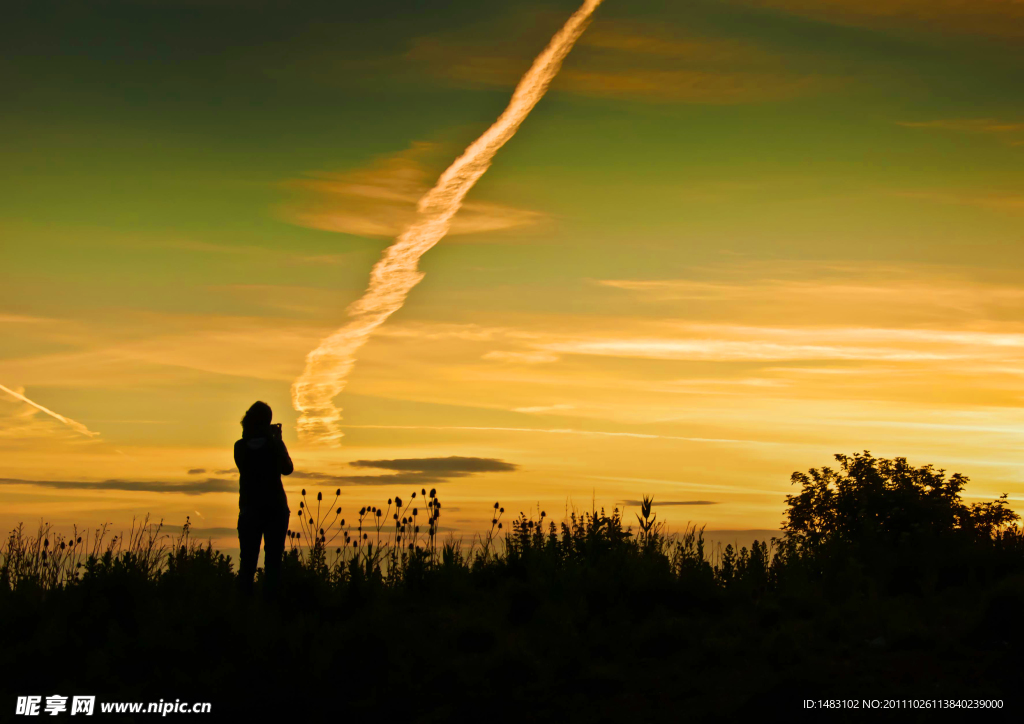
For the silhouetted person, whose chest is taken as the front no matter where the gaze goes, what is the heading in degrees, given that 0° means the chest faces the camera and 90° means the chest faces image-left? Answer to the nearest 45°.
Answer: approximately 225°
